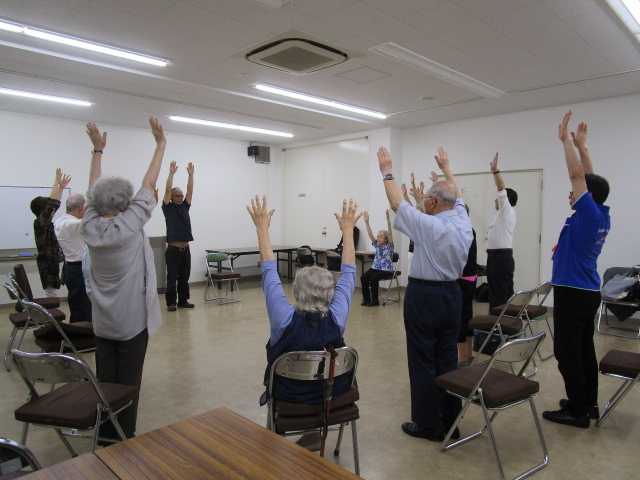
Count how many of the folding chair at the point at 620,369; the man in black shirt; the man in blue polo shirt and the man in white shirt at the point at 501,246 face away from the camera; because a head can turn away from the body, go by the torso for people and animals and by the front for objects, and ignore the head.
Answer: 0

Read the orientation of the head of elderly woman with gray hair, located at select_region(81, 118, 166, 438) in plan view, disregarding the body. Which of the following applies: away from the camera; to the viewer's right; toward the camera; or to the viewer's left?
away from the camera

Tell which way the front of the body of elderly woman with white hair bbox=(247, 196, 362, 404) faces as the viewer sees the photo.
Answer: away from the camera

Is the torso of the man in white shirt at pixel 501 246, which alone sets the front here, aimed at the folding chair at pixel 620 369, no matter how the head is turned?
no

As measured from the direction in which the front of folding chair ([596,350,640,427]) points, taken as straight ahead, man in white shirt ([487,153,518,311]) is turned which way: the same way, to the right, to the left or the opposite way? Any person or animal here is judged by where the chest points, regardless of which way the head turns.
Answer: the same way

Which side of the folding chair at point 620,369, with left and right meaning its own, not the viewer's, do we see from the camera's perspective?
left

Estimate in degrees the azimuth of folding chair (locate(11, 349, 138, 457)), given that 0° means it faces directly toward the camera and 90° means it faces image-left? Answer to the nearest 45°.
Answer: approximately 225°

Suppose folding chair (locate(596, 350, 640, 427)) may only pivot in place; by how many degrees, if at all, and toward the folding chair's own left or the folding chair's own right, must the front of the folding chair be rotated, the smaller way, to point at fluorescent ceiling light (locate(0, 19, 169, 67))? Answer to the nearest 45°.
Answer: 0° — it already faces it

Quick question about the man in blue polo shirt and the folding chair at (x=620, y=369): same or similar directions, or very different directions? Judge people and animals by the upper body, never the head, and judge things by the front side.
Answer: same or similar directions

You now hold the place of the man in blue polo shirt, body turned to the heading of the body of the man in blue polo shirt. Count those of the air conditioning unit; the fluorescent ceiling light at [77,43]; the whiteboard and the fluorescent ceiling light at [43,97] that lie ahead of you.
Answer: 4

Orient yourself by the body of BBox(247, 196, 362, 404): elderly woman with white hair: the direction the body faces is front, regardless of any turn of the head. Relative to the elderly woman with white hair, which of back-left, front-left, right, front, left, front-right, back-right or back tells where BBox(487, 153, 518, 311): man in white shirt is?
front-right

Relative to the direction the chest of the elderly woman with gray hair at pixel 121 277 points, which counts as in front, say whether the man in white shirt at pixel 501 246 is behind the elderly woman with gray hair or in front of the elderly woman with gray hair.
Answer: in front

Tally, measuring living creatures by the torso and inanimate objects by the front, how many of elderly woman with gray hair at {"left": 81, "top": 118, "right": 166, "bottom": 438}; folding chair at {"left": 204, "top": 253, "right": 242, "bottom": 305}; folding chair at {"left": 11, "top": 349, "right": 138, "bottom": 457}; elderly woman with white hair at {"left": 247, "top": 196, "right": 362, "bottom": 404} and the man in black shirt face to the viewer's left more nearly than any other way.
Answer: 0

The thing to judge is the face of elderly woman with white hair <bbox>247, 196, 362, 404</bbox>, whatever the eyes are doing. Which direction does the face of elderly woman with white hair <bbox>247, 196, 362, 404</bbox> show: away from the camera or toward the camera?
away from the camera
